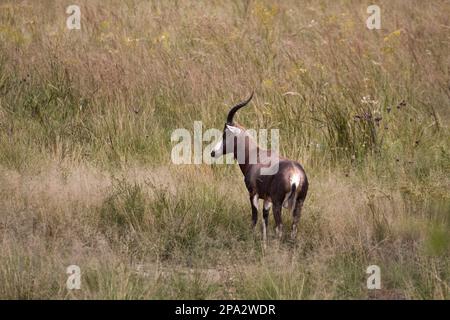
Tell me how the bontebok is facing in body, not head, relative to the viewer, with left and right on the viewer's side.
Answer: facing away from the viewer and to the left of the viewer
